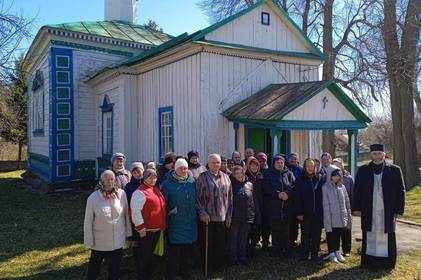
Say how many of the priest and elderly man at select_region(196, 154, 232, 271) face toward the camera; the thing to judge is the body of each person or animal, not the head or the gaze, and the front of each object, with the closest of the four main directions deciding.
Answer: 2

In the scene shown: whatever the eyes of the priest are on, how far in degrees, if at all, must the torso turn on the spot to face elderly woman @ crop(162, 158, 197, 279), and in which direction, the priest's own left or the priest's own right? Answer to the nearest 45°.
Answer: approximately 45° to the priest's own right

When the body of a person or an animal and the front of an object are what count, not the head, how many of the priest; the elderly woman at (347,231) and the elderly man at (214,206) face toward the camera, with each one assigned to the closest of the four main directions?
3

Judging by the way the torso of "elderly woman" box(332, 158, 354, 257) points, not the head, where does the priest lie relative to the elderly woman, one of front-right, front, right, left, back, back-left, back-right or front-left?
front-left

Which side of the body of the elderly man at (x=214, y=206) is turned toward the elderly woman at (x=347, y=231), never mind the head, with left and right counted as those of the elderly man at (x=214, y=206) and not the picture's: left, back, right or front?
left

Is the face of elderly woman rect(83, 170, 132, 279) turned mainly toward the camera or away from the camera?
toward the camera

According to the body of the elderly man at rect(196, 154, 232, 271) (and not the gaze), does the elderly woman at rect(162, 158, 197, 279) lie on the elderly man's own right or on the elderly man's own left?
on the elderly man's own right

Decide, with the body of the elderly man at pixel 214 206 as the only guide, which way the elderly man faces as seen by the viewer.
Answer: toward the camera

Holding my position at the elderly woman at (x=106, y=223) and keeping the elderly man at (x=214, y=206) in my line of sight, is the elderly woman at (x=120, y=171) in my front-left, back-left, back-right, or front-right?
front-left

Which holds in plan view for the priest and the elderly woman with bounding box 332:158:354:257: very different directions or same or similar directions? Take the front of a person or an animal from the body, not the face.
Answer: same or similar directions

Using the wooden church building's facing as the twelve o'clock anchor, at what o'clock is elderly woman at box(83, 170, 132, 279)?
The elderly woman is roughly at 2 o'clock from the wooden church building.

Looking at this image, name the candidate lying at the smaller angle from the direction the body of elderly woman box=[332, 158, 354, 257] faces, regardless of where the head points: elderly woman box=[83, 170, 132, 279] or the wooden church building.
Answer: the elderly woman

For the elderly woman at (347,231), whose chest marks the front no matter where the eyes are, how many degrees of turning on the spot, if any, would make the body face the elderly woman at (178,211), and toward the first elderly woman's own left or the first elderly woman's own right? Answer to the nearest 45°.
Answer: approximately 45° to the first elderly woman's own right

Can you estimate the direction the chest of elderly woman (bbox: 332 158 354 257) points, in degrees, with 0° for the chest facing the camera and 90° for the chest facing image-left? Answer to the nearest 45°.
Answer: approximately 0°
